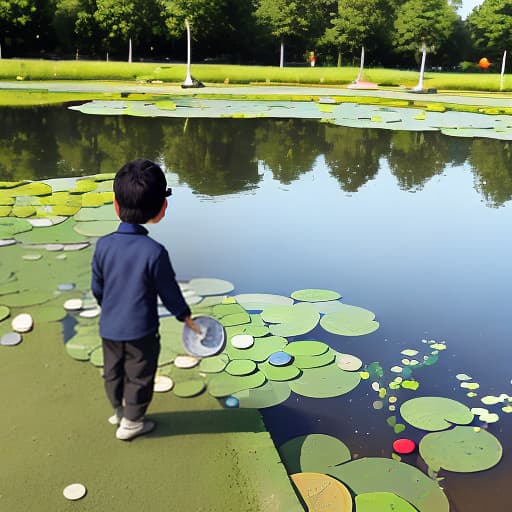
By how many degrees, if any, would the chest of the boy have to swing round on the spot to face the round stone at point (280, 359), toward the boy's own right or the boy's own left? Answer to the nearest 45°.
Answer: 0° — they already face it

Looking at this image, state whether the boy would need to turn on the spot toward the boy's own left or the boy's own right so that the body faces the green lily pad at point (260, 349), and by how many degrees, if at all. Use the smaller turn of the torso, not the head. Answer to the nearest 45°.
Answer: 0° — they already face it

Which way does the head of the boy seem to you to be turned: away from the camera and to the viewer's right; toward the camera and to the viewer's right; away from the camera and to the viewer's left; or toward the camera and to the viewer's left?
away from the camera and to the viewer's right

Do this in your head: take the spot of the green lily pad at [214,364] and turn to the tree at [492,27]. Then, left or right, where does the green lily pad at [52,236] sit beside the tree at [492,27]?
left

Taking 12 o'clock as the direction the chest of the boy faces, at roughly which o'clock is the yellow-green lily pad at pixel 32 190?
The yellow-green lily pad is roughly at 10 o'clock from the boy.

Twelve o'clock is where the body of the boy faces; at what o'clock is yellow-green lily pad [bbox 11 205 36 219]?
The yellow-green lily pad is roughly at 10 o'clock from the boy.

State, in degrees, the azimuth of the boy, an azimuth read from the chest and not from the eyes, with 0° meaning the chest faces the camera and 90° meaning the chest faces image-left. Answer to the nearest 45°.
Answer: approximately 225°

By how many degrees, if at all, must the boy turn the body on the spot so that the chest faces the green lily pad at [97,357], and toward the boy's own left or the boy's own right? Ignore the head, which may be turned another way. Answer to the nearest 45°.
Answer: approximately 45° to the boy's own left

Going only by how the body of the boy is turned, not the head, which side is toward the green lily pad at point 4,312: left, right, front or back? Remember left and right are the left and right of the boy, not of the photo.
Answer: left

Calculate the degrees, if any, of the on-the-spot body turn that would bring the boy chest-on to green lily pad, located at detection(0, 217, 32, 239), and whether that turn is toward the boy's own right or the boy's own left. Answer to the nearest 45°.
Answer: approximately 45° to the boy's own left
